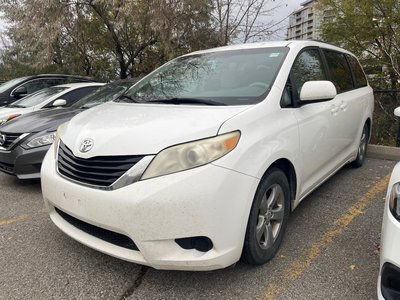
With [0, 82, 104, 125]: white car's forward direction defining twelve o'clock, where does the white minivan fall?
The white minivan is roughly at 10 o'clock from the white car.

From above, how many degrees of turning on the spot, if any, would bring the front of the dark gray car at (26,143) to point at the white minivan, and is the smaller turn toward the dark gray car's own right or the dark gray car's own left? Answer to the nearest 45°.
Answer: approximately 90° to the dark gray car's own left

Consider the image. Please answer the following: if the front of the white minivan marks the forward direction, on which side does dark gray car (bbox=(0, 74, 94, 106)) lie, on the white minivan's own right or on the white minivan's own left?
on the white minivan's own right

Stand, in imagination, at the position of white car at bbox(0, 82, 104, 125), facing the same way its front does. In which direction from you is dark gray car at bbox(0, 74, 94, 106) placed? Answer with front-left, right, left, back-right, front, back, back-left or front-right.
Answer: back-right

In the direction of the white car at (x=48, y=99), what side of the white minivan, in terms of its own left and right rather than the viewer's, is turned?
right

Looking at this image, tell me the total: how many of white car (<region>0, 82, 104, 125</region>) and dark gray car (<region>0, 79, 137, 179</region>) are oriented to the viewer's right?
0

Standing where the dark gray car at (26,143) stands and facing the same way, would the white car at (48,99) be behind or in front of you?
behind

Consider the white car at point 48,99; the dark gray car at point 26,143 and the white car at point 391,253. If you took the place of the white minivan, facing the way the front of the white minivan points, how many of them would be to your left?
1

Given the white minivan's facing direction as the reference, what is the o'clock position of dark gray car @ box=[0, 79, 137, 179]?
The dark gray car is roughly at 3 o'clock from the white minivan.

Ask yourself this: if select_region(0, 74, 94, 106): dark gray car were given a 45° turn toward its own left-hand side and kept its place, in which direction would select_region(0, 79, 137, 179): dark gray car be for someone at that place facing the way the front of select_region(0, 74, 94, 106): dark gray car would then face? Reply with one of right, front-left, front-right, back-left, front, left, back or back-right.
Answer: front

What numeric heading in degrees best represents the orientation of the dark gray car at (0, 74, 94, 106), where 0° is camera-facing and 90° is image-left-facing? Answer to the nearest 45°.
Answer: approximately 45°

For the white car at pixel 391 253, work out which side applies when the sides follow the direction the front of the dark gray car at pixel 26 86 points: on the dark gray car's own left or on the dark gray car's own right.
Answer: on the dark gray car's own left

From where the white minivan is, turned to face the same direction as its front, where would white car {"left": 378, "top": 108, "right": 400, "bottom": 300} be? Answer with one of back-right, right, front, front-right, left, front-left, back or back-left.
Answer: left
